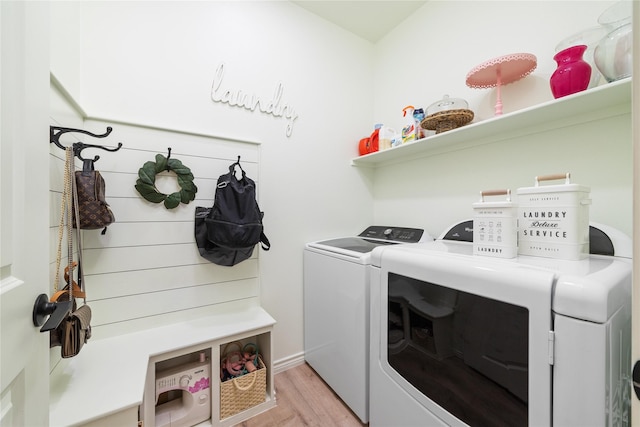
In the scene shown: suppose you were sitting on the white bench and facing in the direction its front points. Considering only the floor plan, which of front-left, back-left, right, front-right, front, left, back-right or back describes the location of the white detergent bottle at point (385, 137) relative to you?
front-left

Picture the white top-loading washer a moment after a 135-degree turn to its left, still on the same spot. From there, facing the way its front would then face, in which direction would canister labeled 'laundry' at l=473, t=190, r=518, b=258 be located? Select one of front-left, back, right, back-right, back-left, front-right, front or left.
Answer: front-right

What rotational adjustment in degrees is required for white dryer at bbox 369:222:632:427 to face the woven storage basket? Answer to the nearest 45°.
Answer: approximately 45° to its right

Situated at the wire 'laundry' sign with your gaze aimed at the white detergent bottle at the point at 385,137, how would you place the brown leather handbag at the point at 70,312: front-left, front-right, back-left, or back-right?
back-right

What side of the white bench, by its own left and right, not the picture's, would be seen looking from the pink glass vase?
front

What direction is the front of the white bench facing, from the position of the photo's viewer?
facing the viewer and to the right of the viewer

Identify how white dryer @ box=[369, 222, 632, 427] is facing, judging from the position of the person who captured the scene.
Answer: facing the viewer and to the left of the viewer
